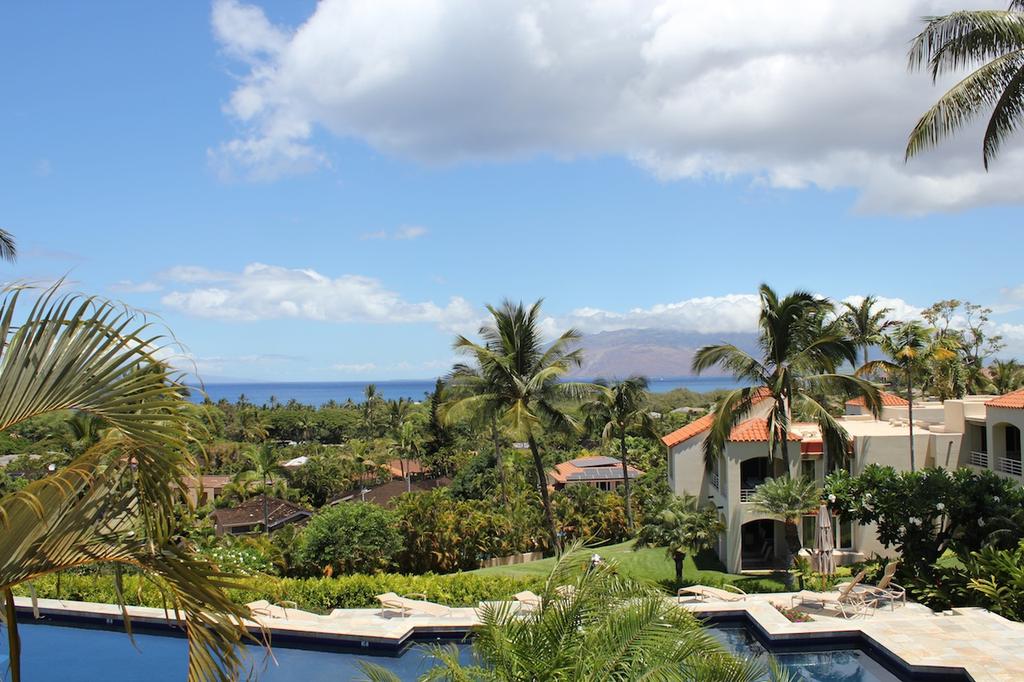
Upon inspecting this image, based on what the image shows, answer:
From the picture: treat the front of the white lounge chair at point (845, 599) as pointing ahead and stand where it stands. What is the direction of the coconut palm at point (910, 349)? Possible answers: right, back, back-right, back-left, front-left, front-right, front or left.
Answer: right

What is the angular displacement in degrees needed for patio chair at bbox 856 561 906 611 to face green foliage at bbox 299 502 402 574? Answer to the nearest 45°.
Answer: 0° — it already faces it

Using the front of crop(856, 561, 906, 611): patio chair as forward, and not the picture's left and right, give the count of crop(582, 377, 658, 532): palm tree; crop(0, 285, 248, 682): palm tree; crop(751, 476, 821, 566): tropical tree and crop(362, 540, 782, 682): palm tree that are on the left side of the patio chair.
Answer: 2

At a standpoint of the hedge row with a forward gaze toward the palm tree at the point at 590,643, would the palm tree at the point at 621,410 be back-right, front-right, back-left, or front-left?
back-left

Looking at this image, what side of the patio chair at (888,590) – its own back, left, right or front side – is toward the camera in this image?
left

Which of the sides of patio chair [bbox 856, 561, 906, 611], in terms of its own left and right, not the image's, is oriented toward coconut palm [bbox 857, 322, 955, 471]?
right

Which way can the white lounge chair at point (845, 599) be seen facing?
to the viewer's left

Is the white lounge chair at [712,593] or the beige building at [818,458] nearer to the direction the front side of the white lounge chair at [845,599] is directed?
the white lounge chair

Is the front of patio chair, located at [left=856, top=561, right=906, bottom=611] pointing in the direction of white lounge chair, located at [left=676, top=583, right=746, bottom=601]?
yes
